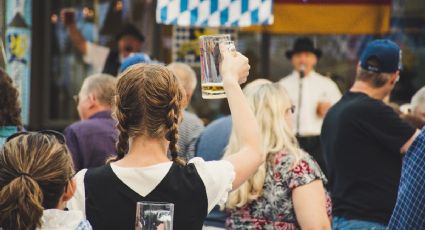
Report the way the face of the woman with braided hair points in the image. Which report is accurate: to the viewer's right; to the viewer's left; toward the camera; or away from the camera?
away from the camera

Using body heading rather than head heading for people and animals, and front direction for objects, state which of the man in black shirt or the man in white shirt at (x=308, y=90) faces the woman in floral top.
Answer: the man in white shirt

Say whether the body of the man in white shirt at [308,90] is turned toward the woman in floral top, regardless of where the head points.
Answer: yes

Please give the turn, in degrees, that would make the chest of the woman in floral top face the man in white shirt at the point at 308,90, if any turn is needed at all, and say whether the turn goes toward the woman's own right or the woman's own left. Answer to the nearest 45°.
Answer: approximately 45° to the woman's own left

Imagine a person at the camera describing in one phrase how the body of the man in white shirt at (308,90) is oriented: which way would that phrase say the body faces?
toward the camera

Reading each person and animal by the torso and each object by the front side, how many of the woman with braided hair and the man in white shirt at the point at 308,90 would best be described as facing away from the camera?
1

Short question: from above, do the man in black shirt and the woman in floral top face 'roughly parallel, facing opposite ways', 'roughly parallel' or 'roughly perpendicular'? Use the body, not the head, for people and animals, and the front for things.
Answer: roughly parallel

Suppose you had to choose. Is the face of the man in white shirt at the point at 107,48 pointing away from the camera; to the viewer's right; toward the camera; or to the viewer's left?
toward the camera

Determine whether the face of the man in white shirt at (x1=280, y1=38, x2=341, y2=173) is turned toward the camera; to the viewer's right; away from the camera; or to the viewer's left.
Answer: toward the camera

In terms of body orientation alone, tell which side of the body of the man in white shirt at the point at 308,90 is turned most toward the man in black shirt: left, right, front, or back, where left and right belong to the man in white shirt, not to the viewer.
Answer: front

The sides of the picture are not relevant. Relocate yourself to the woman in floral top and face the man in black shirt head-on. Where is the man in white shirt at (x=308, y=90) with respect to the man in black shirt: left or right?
left

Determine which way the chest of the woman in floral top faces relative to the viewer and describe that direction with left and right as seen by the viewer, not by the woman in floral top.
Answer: facing away from the viewer and to the right of the viewer

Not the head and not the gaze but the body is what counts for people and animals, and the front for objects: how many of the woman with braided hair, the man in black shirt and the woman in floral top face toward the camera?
0

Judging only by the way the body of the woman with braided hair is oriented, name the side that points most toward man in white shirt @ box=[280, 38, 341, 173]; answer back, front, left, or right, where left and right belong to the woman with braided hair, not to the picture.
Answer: front

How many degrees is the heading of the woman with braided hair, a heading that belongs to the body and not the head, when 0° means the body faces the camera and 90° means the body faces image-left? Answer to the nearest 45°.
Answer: approximately 180°
